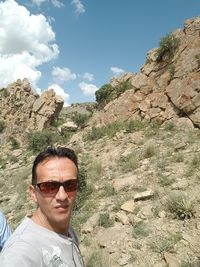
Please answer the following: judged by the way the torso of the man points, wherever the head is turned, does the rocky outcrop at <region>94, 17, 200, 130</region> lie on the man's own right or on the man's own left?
on the man's own left

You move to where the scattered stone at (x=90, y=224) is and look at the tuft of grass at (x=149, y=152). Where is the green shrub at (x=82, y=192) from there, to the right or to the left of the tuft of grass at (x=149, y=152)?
left

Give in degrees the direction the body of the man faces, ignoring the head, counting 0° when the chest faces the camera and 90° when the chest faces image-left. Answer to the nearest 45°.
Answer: approximately 315°

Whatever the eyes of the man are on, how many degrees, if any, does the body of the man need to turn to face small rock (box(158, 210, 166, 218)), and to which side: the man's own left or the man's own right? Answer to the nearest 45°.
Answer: approximately 90° to the man's own left

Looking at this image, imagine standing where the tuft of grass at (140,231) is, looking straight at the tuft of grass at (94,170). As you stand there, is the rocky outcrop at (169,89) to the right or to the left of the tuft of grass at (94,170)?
right

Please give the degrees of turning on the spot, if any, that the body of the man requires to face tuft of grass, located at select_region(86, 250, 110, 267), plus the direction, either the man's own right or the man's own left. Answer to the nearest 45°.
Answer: approximately 135° to the man's own left

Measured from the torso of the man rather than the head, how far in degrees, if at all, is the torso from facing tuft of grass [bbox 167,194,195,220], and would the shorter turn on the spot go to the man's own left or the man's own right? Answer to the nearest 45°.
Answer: approximately 90° to the man's own left

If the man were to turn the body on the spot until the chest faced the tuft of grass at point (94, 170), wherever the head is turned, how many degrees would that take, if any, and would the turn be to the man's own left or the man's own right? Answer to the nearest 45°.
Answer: approximately 135° to the man's own left

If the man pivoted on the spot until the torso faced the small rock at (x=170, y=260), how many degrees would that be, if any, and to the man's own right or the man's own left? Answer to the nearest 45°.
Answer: approximately 90° to the man's own left
